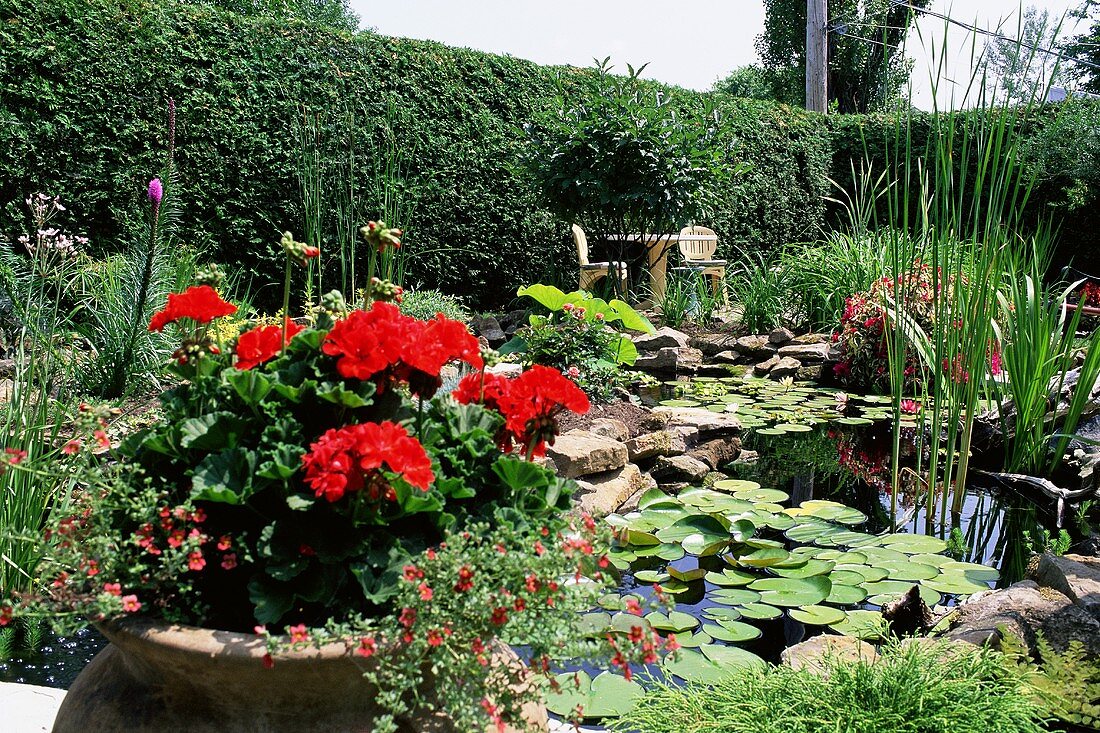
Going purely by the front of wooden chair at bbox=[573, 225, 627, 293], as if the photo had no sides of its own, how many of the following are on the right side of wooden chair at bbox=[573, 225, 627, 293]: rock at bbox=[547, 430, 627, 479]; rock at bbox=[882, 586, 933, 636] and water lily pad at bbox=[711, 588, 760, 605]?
3

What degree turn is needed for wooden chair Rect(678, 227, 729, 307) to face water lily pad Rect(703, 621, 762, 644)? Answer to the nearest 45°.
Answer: approximately 45° to its right

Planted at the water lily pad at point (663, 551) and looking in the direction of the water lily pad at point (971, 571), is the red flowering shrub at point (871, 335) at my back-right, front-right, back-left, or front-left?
front-left

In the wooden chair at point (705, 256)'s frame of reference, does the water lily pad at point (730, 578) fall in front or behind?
in front

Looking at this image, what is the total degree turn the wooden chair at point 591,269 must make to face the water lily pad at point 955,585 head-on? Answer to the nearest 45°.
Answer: approximately 90° to its right

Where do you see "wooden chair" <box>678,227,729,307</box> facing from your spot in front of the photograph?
facing the viewer and to the right of the viewer

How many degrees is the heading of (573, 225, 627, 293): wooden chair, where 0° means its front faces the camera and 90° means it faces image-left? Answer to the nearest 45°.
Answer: approximately 270°

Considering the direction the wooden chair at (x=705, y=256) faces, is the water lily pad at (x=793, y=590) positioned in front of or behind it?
in front

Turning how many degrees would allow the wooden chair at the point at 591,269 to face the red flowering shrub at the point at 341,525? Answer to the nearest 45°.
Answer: approximately 90° to its right

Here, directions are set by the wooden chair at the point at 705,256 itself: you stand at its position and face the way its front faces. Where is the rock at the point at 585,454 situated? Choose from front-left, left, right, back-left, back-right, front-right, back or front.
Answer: front-right

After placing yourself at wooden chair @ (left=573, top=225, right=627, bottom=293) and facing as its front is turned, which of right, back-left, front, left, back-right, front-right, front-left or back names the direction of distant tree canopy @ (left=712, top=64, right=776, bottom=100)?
left
